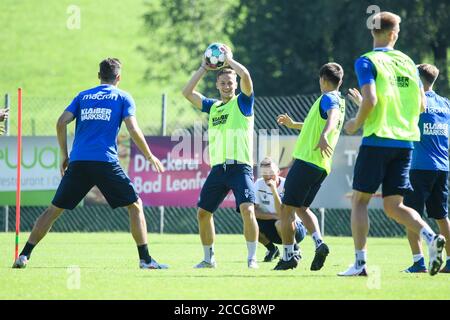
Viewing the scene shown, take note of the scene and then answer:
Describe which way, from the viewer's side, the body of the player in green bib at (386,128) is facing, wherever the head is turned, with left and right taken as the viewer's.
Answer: facing away from the viewer and to the left of the viewer

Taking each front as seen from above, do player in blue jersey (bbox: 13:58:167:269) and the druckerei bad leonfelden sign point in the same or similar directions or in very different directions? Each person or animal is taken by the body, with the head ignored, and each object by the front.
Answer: very different directions

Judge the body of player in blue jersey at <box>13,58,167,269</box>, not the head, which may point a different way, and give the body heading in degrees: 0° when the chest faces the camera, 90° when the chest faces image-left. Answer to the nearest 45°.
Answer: approximately 180°

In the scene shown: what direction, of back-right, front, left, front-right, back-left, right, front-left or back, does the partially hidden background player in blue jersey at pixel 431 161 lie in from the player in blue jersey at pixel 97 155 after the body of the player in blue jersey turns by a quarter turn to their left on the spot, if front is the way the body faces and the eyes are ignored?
back

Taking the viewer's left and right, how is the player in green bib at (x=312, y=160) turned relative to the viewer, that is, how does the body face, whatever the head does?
facing to the left of the viewer

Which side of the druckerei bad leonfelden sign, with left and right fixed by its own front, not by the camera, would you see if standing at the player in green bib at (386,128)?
front

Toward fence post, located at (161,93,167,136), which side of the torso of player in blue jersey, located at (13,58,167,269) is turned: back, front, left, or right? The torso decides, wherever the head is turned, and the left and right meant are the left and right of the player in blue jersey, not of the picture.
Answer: front

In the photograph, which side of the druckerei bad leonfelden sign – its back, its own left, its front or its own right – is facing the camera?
front
